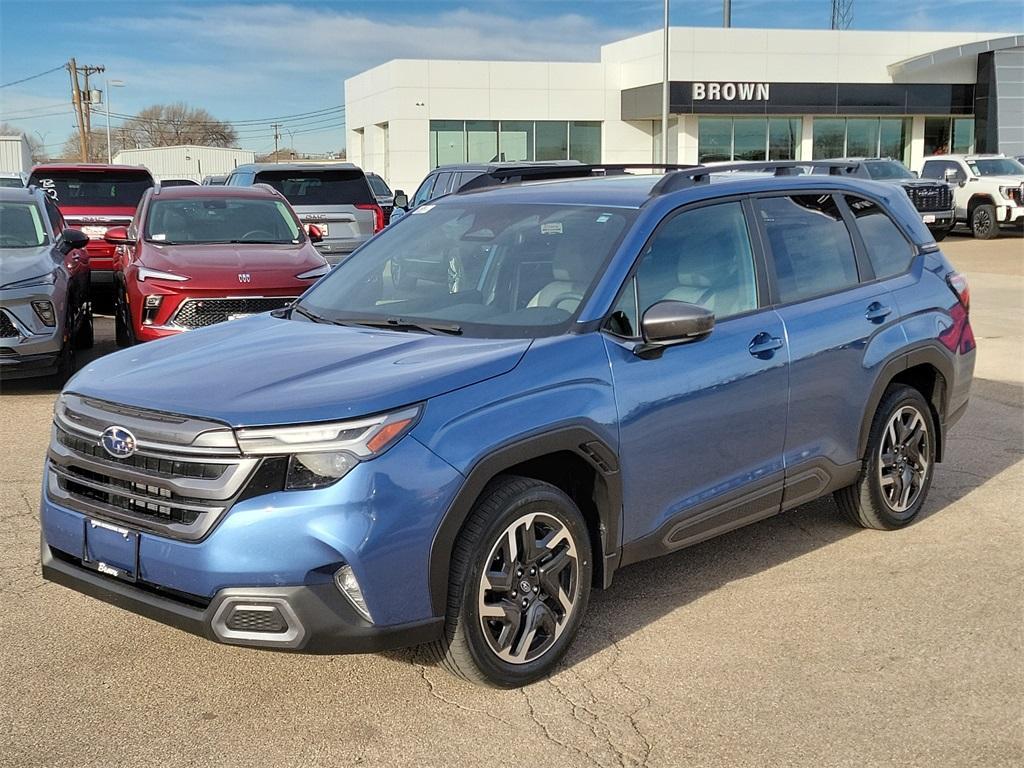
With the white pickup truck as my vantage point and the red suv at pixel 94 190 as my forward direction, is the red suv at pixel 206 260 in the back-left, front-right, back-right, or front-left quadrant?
front-left

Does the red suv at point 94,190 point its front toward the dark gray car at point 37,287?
no

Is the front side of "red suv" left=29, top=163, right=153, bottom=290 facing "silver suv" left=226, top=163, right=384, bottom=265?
no

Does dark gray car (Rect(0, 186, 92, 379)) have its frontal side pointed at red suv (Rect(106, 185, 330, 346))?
no

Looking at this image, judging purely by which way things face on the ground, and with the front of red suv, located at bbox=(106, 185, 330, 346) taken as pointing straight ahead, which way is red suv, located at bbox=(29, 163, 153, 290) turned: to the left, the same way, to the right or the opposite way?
the opposite way

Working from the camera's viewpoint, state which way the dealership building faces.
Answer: facing the viewer

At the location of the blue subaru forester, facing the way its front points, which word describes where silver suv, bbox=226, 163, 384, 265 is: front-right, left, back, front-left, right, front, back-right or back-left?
back-right

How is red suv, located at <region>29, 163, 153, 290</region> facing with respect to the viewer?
away from the camera

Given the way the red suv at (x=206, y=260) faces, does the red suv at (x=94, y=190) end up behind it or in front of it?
behind

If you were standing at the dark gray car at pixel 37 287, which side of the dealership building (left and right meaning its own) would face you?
front

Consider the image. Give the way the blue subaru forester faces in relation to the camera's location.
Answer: facing the viewer and to the left of the viewer

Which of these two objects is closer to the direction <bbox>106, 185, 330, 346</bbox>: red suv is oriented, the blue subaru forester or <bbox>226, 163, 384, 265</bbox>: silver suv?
the blue subaru forester

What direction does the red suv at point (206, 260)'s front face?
toward the camera

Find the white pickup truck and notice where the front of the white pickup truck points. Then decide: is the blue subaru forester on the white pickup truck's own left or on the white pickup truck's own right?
on the white pickup truck's own right

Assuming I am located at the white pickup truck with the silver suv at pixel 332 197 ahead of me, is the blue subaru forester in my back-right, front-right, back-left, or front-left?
front-left
